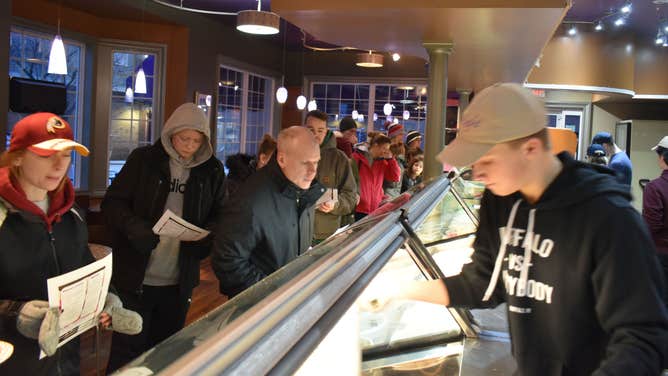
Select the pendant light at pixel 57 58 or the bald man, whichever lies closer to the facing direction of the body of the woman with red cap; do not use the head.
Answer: the bald man

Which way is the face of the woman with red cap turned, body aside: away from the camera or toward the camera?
toward the camera

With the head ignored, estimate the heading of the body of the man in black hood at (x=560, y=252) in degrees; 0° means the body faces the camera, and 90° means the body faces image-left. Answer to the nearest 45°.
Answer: approximately 45°

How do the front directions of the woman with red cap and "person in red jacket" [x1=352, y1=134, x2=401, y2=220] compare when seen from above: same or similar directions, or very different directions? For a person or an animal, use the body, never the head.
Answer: same or similar directions

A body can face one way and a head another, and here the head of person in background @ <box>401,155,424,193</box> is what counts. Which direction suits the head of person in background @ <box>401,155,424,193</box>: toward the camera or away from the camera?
toward the camera

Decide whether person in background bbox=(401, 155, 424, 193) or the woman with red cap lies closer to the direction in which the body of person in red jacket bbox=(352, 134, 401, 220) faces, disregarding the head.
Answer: the woman with red cap

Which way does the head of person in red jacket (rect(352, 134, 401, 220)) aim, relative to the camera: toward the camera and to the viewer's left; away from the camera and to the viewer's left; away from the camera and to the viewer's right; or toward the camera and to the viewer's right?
toward the camera and to the viewer's right

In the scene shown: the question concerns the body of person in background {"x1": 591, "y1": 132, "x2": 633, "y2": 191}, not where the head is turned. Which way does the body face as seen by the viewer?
to the viewer's left

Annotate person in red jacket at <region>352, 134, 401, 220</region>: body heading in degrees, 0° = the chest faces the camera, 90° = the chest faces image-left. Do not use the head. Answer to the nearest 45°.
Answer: approximately 315°

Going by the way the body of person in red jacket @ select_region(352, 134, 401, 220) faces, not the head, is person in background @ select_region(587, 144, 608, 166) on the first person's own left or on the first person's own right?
on the first person's own left

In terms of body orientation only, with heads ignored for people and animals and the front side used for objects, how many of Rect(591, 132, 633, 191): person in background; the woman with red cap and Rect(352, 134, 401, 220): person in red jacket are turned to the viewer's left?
1

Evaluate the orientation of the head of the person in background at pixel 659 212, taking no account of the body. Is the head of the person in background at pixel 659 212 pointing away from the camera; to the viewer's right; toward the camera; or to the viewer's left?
to the viewer's left

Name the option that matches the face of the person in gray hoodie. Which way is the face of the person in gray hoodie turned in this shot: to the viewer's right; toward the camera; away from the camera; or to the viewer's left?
toward the camera
